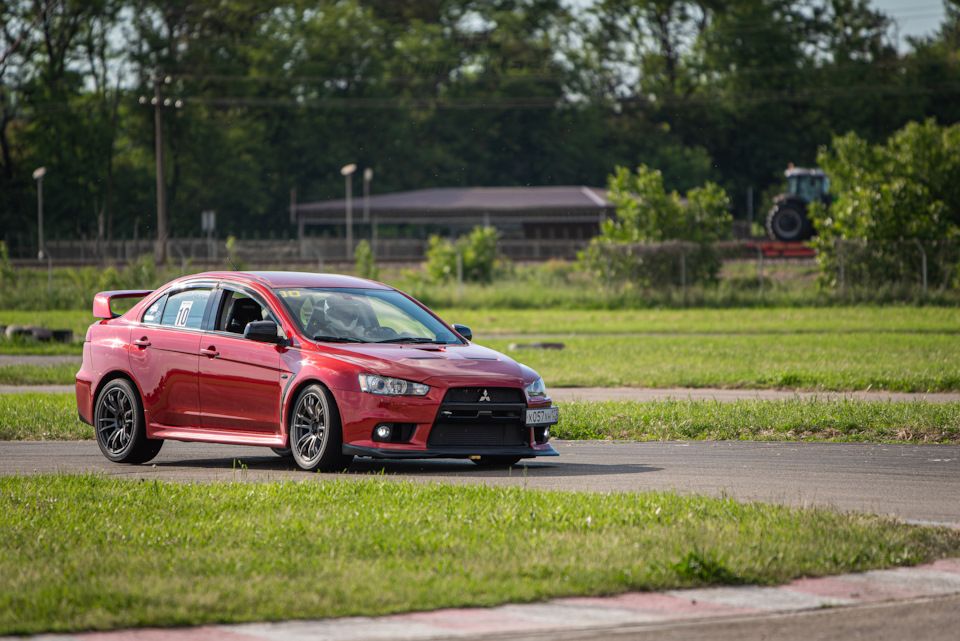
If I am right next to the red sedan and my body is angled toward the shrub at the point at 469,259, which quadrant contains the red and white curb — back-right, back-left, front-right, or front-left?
back-right

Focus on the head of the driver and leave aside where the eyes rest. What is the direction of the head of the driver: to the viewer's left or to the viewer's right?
to the viewer's right

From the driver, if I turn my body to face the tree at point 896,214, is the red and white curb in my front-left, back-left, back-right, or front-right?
back-right

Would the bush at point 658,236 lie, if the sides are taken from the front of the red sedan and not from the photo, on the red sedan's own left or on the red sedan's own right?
on the red sedan's own left

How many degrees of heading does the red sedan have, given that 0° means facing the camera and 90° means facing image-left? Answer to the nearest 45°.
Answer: approximately 315°

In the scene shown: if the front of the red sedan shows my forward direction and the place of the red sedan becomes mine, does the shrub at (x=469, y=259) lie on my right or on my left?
on my left

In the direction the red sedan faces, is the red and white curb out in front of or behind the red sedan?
in front

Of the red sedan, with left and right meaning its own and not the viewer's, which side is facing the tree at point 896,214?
left
